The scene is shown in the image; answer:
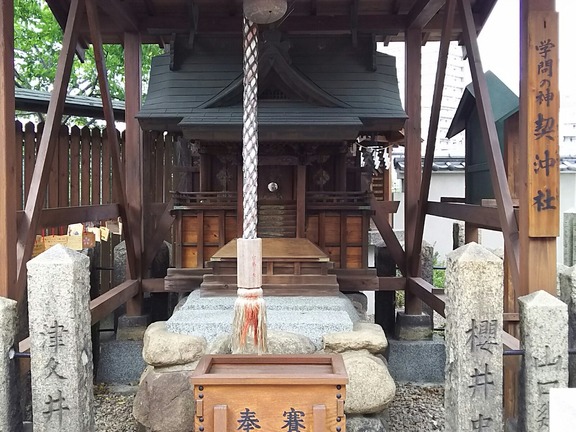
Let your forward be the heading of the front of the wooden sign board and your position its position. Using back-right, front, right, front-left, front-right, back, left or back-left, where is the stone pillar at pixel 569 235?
back

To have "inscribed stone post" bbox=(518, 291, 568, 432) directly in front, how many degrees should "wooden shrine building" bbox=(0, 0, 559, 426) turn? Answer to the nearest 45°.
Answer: approximately 45° to its left

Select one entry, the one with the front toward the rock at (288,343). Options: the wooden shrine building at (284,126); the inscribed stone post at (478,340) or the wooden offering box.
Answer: the wooden shrine building

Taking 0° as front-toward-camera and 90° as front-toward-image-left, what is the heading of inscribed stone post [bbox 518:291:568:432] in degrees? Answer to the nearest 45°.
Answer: approximately 0°
